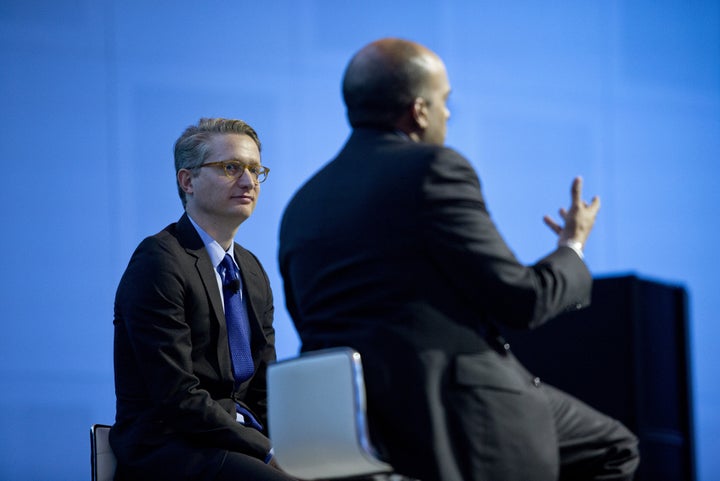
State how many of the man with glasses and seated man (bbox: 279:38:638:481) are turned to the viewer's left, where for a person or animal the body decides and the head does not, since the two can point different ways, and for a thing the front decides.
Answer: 0

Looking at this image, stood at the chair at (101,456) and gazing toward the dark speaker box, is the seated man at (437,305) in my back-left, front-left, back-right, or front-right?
front-right

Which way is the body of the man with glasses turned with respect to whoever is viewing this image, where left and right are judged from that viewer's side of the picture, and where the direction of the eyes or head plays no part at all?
facing the viewer and to the right of the viewer

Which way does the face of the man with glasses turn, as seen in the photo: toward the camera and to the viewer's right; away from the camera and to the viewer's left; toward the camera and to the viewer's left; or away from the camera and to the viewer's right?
toward the camera and to the viewer's right

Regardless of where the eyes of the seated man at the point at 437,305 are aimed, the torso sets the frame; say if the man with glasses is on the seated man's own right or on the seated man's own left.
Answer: on the seated man's own left

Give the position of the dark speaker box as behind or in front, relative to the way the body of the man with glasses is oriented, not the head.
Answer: in front

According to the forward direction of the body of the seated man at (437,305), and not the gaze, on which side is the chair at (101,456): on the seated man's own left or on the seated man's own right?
on the seated man's own left

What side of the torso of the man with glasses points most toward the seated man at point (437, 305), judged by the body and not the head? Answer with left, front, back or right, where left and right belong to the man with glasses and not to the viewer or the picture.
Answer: front

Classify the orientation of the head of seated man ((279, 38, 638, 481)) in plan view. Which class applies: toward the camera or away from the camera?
away from the camera

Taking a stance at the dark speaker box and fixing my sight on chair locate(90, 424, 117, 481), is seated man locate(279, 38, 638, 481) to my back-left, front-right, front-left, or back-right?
front-left
